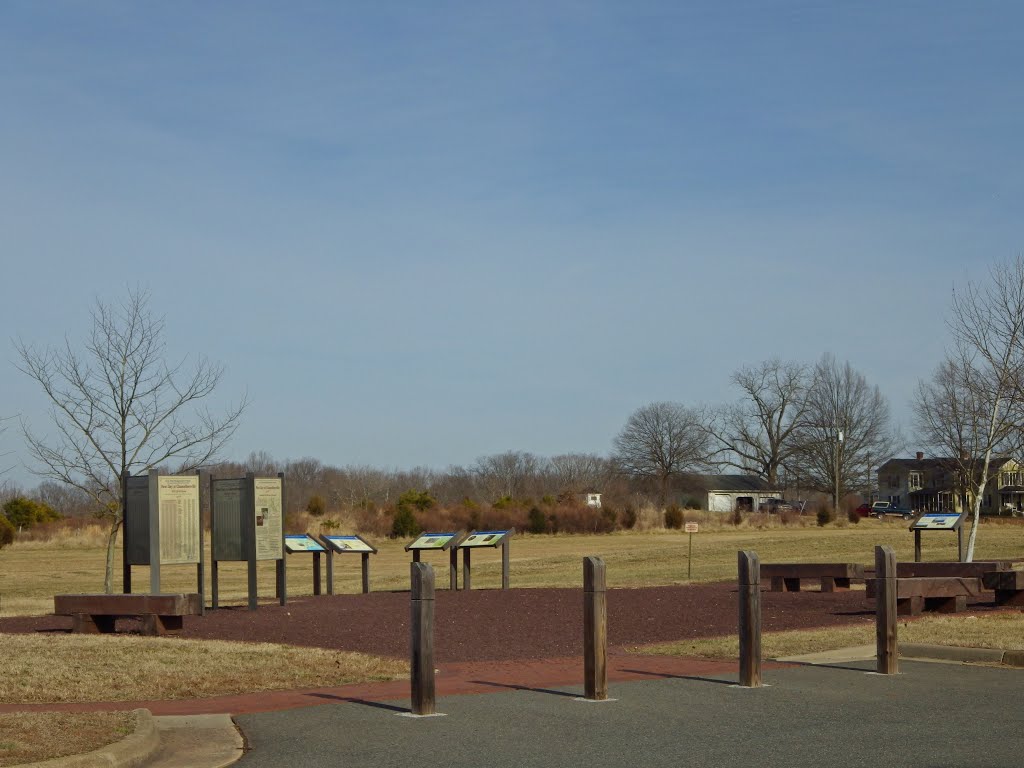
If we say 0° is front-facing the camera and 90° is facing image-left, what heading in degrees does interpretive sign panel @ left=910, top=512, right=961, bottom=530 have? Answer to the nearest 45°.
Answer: approximately 45°

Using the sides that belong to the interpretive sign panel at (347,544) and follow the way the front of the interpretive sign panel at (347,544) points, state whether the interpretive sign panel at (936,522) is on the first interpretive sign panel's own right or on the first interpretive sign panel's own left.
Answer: on the first interpretive sign panel's own left

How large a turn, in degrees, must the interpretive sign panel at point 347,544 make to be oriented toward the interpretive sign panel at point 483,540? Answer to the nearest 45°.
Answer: approximately 45° to its left

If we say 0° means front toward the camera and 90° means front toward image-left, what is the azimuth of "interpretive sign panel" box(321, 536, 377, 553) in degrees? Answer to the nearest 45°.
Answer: approximately 315°

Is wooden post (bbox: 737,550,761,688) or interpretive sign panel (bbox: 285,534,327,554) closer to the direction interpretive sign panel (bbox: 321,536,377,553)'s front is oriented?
the wooden post
